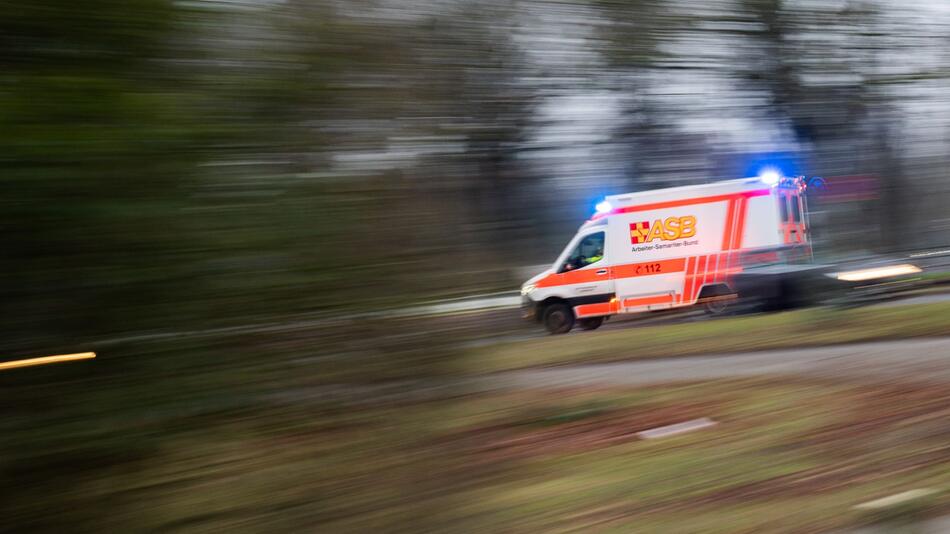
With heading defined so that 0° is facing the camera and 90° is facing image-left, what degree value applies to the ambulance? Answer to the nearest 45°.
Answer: approximately 90°
